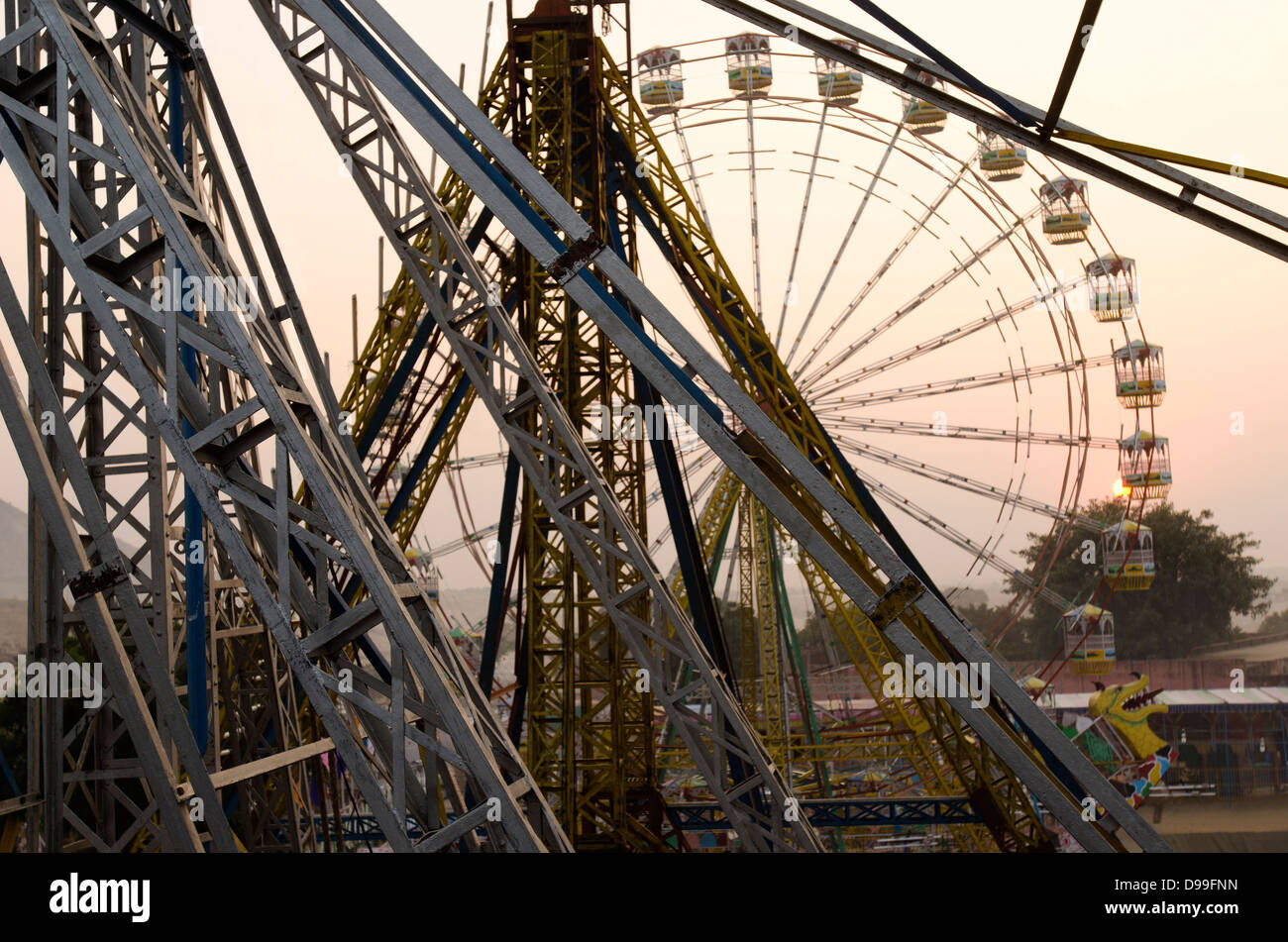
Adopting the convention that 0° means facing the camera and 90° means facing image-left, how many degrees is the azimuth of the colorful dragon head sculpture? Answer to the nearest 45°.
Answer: approximately 270°

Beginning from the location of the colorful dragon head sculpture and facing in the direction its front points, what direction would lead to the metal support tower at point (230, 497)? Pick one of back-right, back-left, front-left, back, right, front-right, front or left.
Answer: right

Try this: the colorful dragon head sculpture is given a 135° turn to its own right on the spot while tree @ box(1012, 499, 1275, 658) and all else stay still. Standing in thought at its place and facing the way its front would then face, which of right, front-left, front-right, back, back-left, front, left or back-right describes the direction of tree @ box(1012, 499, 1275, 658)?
back-right

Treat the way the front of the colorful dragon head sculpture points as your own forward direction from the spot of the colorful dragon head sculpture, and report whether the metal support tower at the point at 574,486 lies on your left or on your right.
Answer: on your right

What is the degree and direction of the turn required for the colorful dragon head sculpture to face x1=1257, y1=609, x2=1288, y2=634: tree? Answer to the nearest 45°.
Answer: approximately 90° to its left
